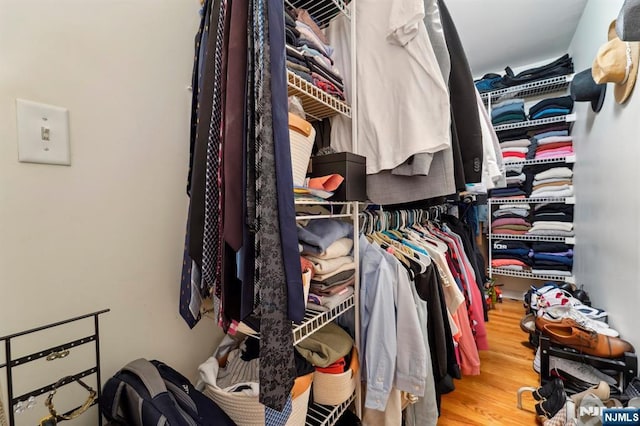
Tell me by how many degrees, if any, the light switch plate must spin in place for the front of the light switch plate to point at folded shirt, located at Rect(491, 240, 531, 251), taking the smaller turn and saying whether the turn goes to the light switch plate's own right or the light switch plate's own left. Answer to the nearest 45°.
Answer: approximately 45° to the light switch plate's own left

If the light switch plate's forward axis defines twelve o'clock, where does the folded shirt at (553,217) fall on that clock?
The folded shirt is roughly at 11 o'clock from the light switch plate.

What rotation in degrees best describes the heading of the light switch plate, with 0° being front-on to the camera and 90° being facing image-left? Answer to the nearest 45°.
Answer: approximately 315°

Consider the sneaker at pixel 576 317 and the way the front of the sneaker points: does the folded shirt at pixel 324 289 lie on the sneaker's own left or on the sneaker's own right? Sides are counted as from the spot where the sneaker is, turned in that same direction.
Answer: on the sneaker's own right

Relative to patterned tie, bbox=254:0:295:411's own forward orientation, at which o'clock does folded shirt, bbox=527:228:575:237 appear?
The folded shirt is roughly at 8 o'clock from the patterned tie.
